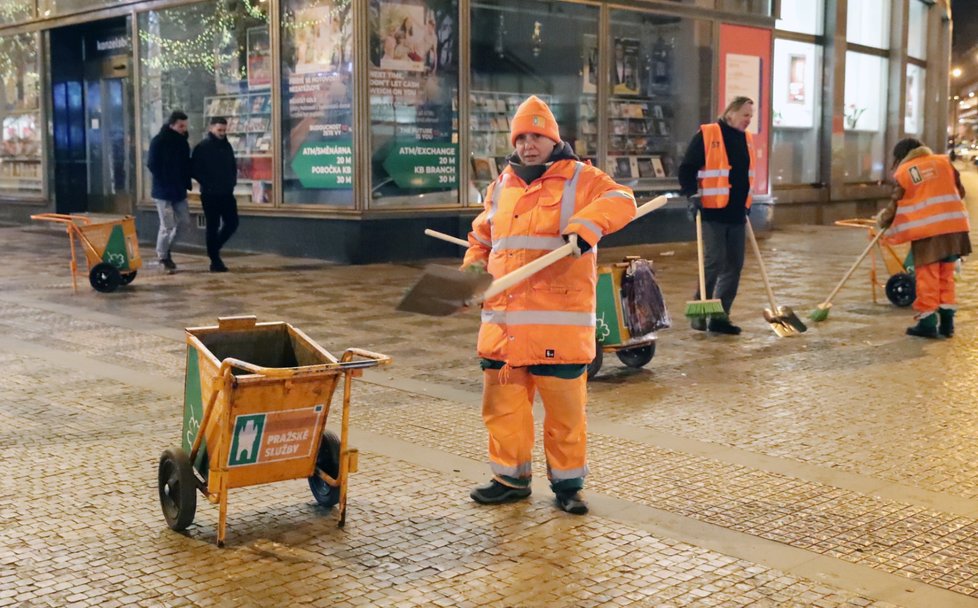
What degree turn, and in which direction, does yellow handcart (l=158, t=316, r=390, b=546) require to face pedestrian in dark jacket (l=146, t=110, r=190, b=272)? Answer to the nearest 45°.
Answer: approximately 45° to its right

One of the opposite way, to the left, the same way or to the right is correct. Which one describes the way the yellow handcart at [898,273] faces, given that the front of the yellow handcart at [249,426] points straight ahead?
the opposite way

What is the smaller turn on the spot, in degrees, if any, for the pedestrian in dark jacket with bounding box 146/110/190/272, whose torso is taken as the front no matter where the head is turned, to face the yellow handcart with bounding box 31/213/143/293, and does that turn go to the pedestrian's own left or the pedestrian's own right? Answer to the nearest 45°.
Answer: approximately 45° to the pedestrian's own right

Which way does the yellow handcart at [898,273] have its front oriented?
to the viewer's right

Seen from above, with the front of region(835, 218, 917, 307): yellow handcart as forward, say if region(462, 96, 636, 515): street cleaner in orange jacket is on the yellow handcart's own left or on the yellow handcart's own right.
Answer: on the yellow handcart's own right

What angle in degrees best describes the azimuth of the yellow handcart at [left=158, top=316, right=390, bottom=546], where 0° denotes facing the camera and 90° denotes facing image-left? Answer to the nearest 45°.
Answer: approximately 135°
